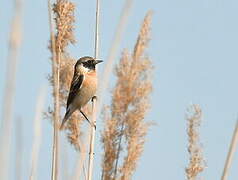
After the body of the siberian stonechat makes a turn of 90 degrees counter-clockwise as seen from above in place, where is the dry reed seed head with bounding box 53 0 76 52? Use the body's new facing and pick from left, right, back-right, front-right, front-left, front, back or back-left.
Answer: left

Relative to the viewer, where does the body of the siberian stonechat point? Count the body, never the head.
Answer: to the viewer's right
